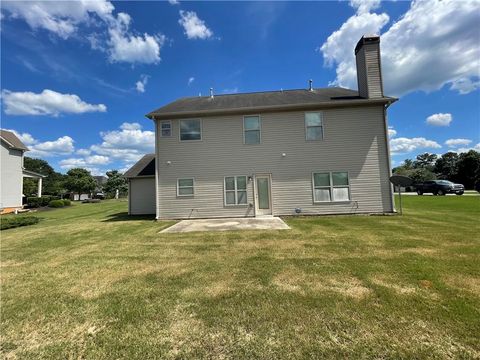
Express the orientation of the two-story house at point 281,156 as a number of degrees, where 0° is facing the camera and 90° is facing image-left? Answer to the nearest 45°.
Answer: approximately 180°

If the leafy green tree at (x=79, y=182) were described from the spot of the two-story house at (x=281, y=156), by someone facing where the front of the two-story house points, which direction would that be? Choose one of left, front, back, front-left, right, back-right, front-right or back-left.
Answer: front-left

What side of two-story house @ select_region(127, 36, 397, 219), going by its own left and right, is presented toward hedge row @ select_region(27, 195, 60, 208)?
left

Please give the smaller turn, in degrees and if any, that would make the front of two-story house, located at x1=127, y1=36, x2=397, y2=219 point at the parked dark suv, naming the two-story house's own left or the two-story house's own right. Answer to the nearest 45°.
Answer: approximately 45° to the two-story house's own right

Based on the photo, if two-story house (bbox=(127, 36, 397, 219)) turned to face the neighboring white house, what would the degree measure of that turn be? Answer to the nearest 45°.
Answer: approximately 90° to its left

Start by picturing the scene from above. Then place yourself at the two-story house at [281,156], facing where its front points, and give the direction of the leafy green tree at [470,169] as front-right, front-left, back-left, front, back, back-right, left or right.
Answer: front-right
